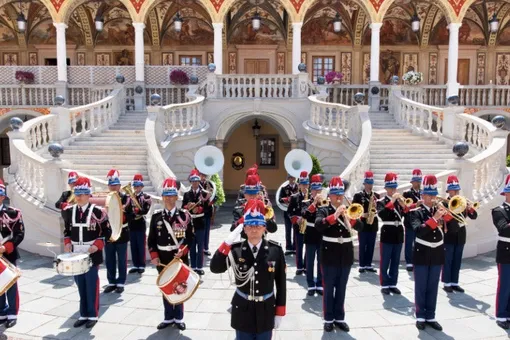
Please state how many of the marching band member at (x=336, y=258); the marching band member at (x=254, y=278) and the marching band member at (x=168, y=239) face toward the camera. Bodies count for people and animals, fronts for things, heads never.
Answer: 3

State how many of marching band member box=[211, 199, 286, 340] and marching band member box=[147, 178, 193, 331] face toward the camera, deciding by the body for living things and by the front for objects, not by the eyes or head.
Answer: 2

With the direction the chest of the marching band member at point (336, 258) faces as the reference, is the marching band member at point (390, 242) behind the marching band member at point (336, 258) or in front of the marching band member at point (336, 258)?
behind

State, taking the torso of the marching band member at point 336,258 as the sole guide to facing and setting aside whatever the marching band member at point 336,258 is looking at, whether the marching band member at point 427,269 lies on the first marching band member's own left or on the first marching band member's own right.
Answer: on the first marching band member's own left

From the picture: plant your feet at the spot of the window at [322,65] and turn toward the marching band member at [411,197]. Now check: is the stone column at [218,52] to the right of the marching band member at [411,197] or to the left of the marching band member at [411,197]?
right

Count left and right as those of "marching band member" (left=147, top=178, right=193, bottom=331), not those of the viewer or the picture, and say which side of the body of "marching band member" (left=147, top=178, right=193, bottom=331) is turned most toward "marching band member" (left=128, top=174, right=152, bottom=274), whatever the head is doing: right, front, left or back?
back
